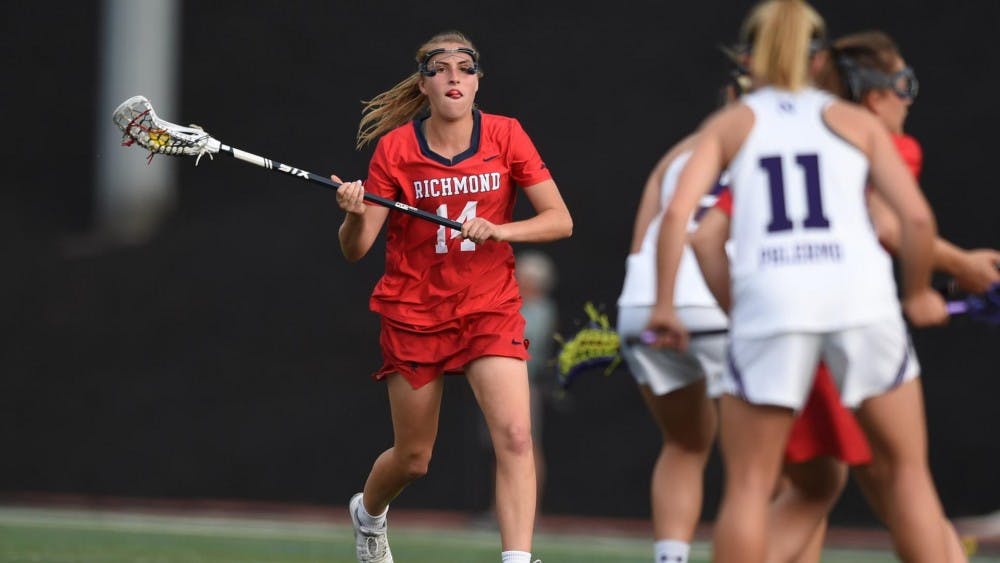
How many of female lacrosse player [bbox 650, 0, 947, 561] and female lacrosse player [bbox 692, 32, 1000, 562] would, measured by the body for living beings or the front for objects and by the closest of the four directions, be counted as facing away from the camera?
1

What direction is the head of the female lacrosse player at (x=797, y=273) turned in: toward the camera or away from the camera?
away from the camera

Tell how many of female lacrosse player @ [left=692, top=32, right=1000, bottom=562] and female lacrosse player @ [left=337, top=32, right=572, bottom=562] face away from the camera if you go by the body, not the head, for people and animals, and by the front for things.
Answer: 0

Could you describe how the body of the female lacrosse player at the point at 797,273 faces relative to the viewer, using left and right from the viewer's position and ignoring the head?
facing away from the viewer

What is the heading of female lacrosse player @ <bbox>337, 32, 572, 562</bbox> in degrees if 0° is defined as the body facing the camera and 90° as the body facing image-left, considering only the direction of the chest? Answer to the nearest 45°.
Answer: approximately 0°

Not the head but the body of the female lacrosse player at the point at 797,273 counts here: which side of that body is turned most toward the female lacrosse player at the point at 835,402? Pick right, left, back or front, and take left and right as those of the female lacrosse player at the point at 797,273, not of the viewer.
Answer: front

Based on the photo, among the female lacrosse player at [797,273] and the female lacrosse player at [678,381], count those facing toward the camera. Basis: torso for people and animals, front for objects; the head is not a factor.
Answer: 0

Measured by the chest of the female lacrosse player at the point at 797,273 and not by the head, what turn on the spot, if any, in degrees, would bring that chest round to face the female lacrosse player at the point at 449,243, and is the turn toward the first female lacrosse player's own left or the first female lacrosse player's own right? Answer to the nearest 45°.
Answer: approximately 45° to the first female lacrosse player's own left

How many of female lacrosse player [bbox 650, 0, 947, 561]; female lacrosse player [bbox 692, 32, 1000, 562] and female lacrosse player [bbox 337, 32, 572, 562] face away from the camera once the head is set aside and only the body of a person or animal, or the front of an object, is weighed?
1

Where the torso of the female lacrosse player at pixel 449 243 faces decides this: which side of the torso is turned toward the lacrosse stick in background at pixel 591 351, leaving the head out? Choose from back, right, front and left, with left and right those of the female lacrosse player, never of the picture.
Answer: left

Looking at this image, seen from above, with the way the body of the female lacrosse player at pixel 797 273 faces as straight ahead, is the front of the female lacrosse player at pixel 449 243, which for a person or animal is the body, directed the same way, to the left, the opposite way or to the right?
the opposite way

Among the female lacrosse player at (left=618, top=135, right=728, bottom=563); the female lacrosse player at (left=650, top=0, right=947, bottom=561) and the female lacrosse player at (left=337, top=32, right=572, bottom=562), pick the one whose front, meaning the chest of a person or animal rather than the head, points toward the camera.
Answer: the female lacrosse player at (left=337, top=32, right=572, bottom=562)
